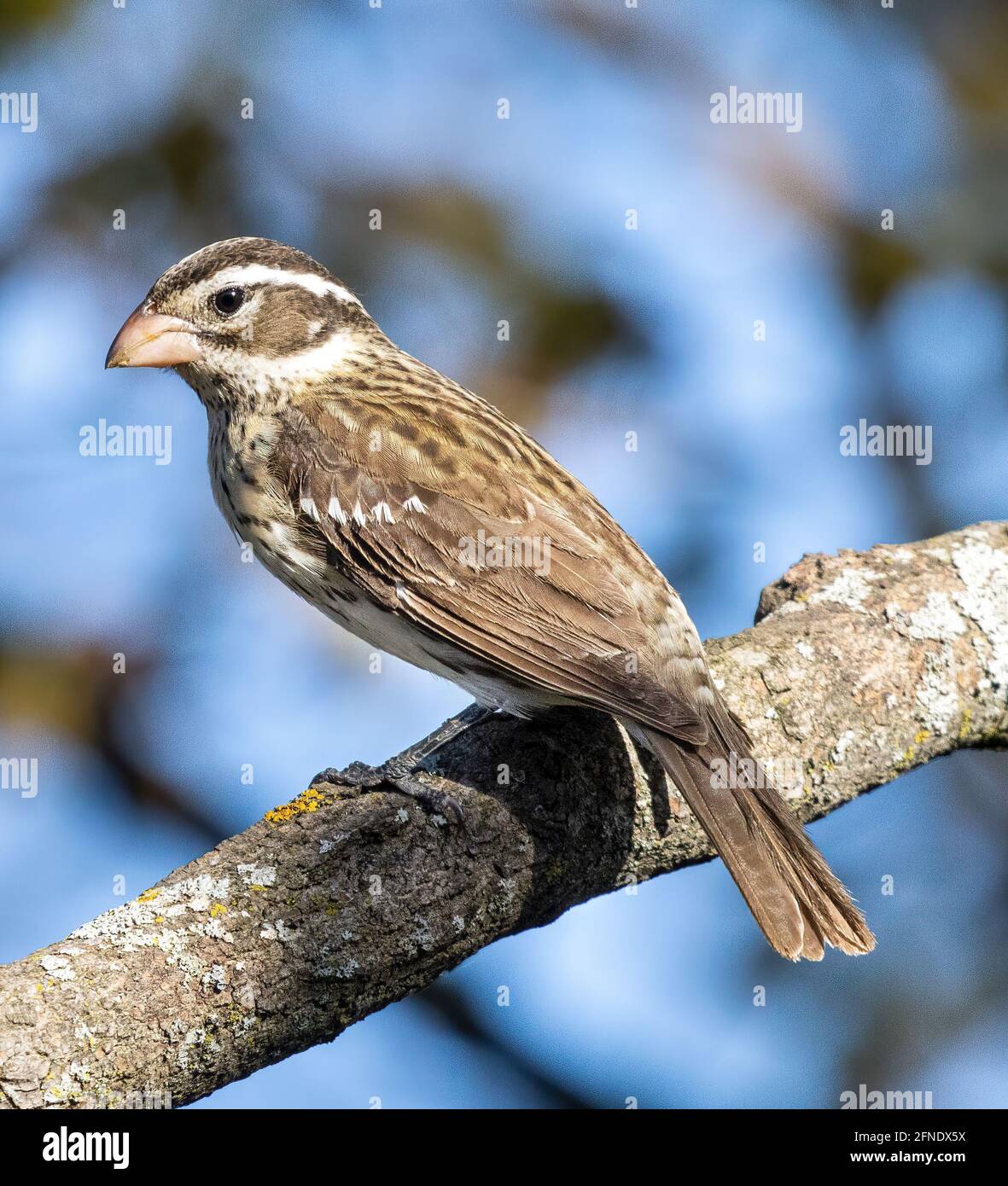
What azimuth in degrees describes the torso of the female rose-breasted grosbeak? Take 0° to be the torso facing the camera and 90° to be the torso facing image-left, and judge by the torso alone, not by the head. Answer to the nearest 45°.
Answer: approximately 90°
